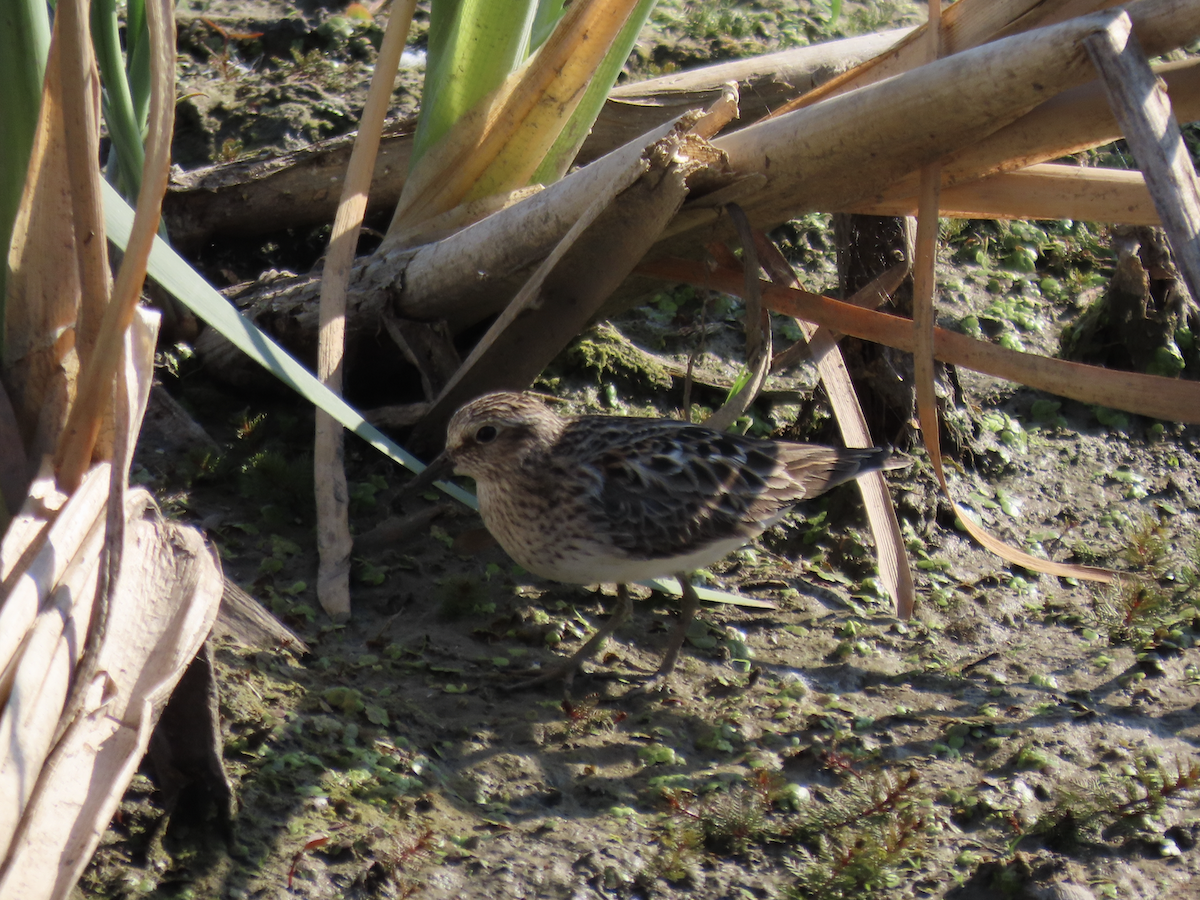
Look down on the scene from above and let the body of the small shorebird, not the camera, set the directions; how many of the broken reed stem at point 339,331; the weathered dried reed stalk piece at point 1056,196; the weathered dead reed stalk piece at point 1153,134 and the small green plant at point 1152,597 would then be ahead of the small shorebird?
1

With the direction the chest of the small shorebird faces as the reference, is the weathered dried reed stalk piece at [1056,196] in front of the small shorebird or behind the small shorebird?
behind

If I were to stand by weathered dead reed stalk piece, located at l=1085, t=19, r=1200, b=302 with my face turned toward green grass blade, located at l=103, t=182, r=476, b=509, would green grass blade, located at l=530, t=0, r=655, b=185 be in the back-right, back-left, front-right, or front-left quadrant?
front-right

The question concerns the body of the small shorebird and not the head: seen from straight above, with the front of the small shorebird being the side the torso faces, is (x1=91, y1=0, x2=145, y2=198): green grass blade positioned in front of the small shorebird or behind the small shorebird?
in front

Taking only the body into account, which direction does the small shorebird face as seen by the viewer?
to the viewer's left
